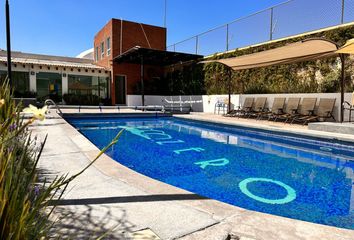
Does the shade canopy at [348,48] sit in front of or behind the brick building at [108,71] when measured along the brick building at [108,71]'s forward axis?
in front

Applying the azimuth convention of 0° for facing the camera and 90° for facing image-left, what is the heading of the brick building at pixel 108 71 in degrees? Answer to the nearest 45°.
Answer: approximately 0°

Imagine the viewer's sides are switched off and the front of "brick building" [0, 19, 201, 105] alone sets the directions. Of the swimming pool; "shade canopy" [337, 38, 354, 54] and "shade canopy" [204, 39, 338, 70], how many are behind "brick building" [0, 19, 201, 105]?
0

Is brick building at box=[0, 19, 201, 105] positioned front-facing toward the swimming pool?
yes

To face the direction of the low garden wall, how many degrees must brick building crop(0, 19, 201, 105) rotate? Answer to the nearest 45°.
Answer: approximately 45° to its left

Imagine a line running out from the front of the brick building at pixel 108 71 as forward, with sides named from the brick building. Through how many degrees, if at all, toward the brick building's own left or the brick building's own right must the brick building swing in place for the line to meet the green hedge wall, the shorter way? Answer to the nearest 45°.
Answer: approximately 45° to the brick building's own left
